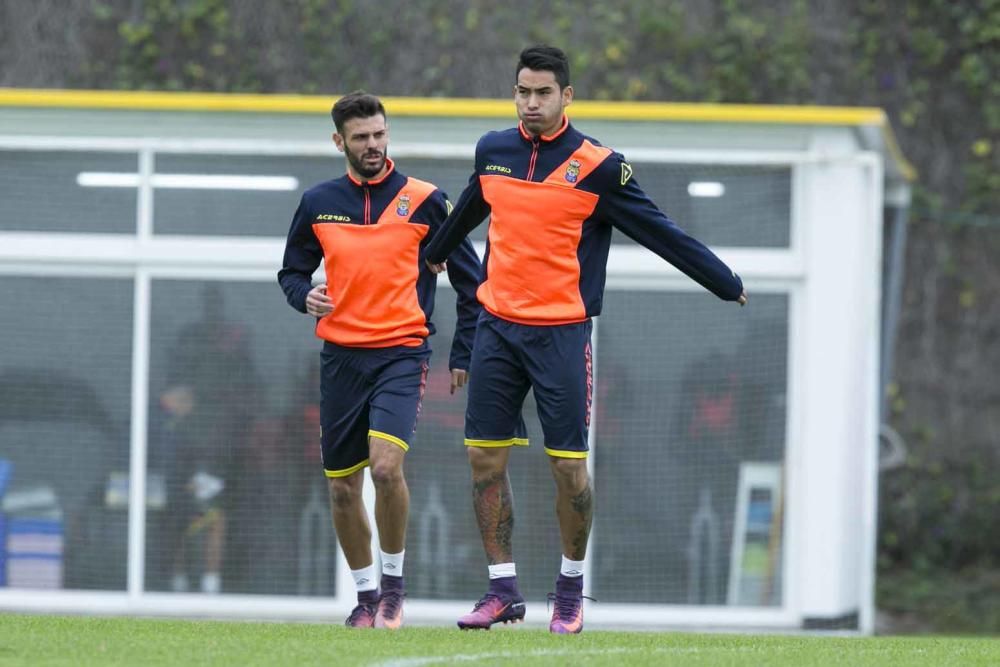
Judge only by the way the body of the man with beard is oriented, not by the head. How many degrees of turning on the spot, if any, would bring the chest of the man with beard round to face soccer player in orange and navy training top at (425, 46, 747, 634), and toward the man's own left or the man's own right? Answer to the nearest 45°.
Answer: approximately 45° to the man's own left

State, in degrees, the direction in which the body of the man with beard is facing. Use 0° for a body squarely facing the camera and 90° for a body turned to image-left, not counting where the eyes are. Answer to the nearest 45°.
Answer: approximately 0°

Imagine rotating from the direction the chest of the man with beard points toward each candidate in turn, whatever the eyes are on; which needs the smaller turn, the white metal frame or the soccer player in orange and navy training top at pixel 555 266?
the soccer player in orange and navy training top

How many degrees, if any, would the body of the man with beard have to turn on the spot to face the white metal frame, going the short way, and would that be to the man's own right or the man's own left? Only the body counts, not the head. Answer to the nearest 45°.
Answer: approximately 180°
